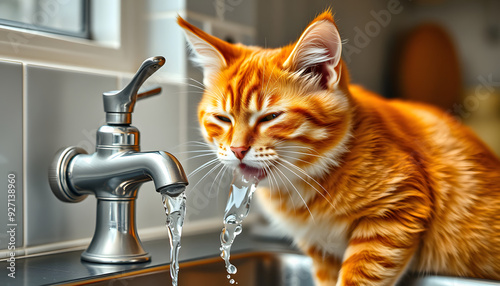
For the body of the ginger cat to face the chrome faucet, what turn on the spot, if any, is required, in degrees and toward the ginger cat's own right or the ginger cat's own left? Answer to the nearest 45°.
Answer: approximately 45° to the ginger cat's own right

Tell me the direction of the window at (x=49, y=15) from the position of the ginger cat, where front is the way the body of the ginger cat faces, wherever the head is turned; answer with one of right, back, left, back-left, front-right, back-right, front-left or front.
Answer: front-right

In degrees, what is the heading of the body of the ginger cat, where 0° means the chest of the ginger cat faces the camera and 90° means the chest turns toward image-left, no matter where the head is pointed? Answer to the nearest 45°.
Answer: approximately 45°
